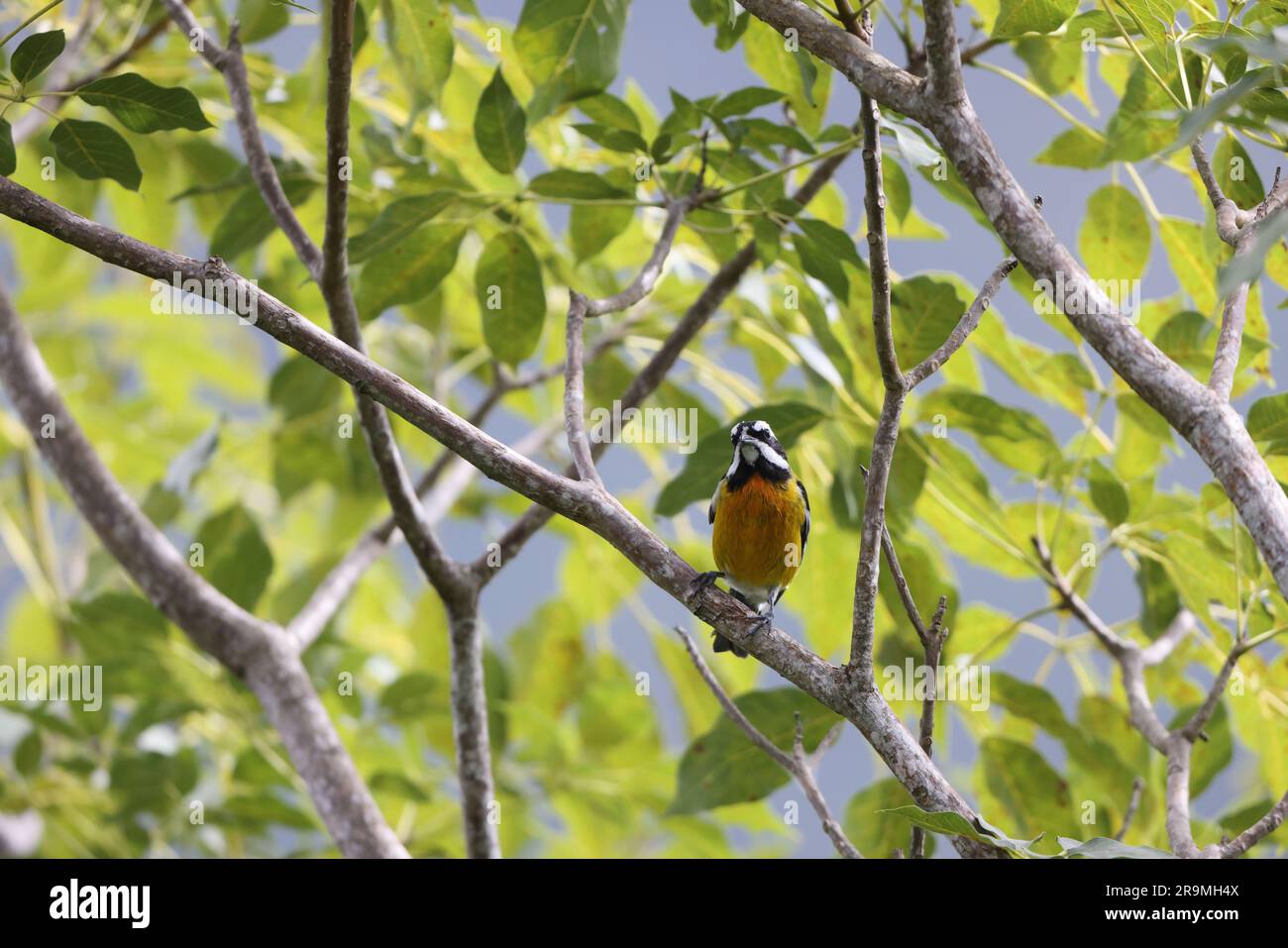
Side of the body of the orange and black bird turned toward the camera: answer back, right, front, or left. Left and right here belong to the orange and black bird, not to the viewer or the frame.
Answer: front

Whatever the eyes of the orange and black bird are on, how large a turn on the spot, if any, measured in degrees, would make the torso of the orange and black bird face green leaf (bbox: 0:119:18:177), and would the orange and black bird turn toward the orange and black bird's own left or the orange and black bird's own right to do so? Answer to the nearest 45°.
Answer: approximately 45° to the orange and black bird's own right

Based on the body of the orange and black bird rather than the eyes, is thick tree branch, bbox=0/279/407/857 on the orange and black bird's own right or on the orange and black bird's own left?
on the orange and black bird's own right

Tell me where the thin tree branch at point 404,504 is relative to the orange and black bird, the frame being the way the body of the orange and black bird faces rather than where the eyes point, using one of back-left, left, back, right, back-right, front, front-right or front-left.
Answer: front-right
